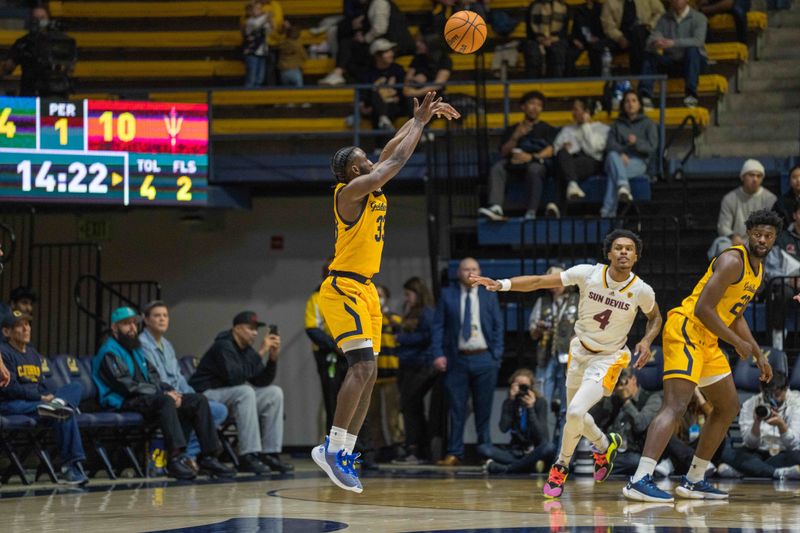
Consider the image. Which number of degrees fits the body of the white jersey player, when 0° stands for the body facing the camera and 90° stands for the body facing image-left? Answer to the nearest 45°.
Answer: approximately 0°

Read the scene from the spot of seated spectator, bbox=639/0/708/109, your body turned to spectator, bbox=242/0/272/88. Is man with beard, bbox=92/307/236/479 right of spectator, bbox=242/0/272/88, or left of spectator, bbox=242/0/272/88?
left

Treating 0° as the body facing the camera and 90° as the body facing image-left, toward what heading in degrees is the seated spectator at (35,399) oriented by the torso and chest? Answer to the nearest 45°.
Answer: approximately 315°

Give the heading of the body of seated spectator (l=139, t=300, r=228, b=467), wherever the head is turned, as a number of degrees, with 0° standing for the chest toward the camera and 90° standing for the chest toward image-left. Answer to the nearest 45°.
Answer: approximately 315°

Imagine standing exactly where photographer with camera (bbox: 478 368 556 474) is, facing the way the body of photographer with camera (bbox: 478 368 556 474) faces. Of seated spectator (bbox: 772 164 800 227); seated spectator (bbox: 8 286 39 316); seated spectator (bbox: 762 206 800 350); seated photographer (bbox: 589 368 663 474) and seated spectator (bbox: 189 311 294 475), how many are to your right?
2

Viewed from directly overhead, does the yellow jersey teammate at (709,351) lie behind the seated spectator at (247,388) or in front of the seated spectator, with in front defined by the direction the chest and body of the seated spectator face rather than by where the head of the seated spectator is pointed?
in front

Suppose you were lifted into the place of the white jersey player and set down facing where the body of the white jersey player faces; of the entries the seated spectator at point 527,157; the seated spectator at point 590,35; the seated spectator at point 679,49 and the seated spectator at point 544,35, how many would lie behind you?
4

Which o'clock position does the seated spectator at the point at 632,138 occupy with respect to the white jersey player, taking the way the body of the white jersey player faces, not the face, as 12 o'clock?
The seated spectator is roughly at 6 o'clock from the white jersey player.

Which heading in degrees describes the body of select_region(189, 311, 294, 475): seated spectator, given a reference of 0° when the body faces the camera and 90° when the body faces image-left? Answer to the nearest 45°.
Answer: approximately 315°
